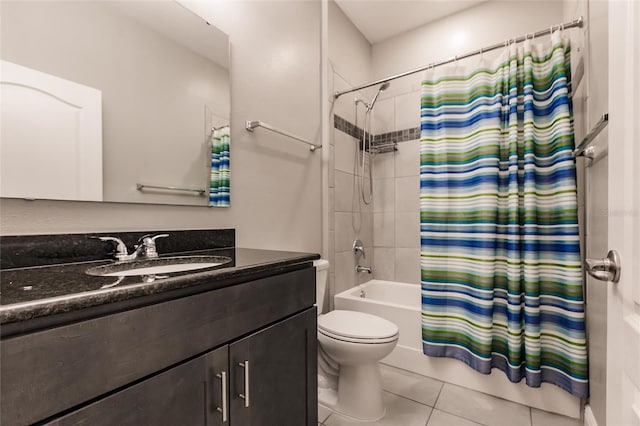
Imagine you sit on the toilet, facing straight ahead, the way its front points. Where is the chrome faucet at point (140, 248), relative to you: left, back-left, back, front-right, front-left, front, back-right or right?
right

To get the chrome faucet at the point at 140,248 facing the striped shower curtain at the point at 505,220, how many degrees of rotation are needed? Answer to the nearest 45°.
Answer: approximately 45° to its left

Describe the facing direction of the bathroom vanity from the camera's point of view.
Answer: facing the viewer and to the right of the viewer

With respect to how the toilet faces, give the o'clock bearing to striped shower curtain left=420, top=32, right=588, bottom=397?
The striped shower curtain is roughly at 10 o'clock from the toilet.

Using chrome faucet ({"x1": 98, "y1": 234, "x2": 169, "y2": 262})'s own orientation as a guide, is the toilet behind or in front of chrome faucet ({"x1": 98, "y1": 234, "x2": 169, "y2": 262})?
in front

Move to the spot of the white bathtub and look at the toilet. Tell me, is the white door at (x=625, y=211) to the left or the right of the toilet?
left

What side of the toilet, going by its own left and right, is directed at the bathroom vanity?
right

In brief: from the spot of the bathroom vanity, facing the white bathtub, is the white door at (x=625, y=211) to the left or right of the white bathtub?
right

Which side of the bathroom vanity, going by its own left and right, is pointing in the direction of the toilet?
left

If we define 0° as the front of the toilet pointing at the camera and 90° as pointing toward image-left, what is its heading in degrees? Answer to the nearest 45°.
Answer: approximately 315°

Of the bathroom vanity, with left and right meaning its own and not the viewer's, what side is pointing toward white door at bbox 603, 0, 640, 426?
front
